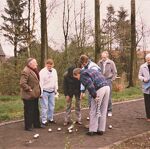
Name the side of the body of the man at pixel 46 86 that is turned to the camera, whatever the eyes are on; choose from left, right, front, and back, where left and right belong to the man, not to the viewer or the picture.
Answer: front

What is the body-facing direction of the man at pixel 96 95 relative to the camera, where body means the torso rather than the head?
to the viewer's left

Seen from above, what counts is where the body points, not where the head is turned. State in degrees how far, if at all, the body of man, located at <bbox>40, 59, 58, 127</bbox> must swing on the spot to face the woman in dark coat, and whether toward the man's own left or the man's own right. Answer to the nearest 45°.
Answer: approximately 90° to the man's own left

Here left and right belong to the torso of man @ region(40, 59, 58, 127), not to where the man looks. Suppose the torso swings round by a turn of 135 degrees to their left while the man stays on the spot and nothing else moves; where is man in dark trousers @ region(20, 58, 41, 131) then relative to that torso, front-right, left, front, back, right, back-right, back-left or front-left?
back

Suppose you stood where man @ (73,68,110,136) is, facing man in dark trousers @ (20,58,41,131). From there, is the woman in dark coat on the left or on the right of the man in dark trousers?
right

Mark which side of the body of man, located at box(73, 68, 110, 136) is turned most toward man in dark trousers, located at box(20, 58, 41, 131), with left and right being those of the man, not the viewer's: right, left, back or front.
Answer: front

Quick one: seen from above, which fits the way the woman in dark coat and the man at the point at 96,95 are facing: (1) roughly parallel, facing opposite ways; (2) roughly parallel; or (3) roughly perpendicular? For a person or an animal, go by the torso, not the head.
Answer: roughly perpendicular

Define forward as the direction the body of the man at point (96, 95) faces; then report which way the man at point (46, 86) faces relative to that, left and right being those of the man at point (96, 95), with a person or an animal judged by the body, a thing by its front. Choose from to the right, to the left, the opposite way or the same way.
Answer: to the left

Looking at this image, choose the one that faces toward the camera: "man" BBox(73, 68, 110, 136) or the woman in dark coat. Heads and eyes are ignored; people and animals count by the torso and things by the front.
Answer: the woman in dark coat

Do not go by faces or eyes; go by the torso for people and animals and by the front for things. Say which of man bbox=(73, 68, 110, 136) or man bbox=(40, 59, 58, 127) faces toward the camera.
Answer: man bbox=(40, 59, 58, 127)

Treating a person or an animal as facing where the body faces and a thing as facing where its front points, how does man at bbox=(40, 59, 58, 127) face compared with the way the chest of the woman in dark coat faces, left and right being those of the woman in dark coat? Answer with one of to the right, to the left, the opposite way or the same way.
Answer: the same way

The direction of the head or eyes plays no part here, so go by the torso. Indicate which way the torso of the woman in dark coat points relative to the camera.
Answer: toward the camera

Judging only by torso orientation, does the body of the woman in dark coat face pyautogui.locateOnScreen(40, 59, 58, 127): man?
no
